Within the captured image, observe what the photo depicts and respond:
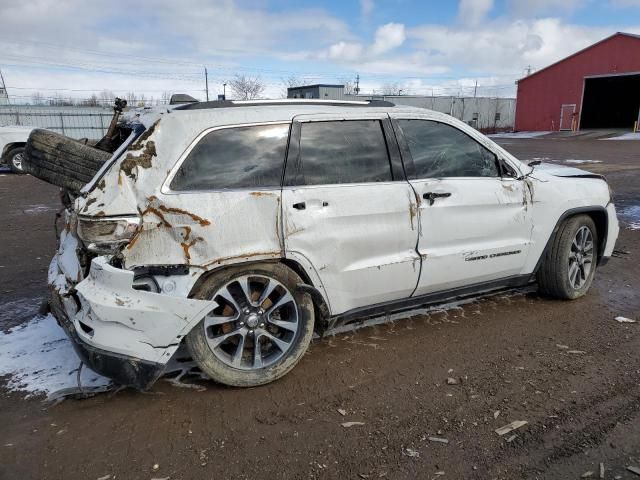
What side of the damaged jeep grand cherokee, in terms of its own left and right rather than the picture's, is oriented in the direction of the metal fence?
left

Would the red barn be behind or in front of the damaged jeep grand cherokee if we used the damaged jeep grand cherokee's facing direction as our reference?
in front

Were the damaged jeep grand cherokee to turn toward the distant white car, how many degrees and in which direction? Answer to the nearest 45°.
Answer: approximately 90° to its left

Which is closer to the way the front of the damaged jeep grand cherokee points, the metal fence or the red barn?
the red barn

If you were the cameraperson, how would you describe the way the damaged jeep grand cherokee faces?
facing away from the viewer and to the right of the viewer
